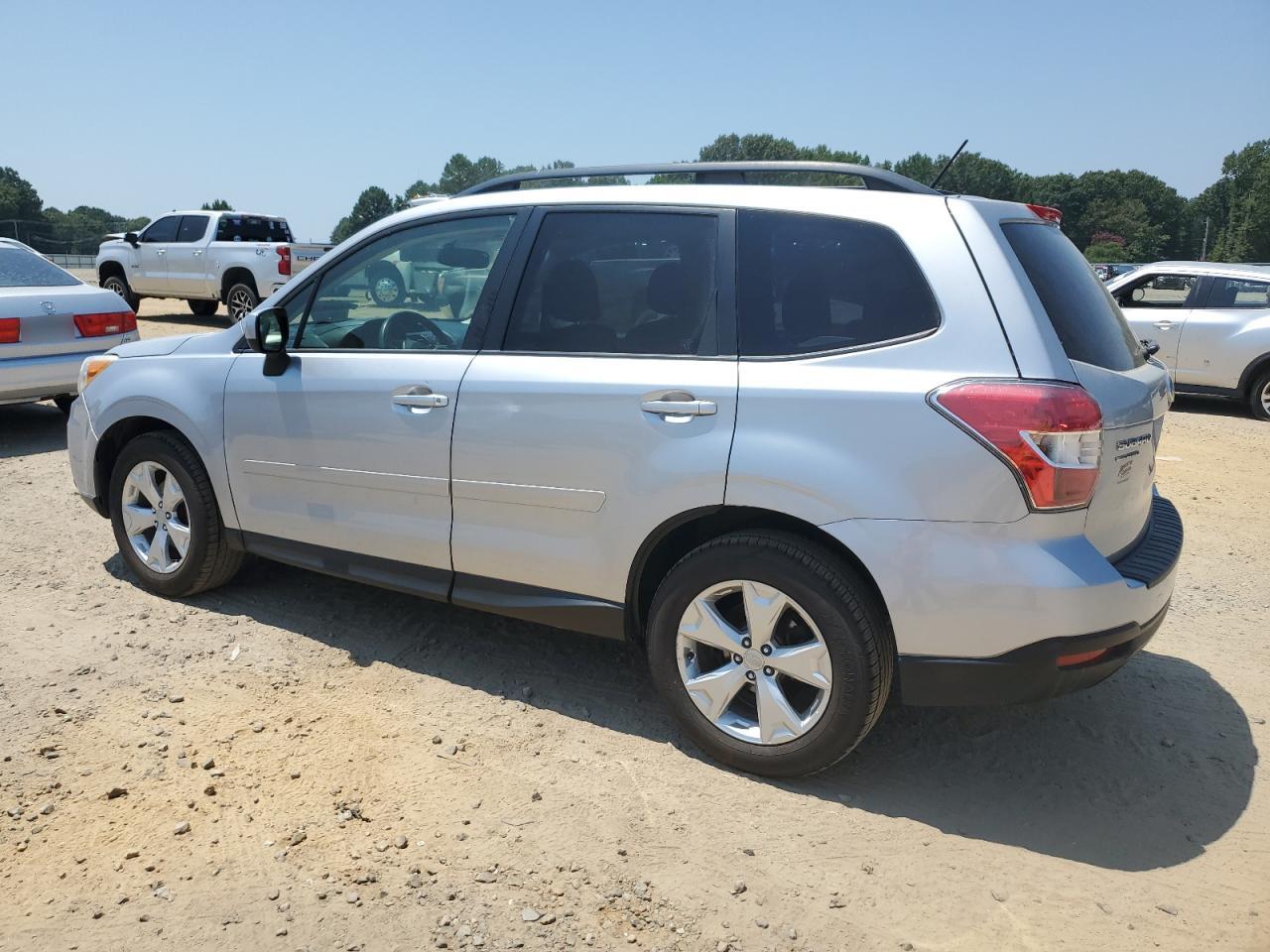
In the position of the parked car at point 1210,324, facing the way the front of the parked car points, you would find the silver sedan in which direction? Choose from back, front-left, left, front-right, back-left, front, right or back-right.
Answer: front-left

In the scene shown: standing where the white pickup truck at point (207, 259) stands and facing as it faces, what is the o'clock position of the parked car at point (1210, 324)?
The parked car is roughly at 6 o'clock from the white pickup truck.

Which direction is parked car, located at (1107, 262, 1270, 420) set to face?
to the viewer's left

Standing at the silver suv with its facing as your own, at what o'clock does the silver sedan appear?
The silver sedan is roughly at 12 o'clock from the silver suv.

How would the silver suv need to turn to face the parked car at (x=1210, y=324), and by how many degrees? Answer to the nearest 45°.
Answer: approximately 90° to its right

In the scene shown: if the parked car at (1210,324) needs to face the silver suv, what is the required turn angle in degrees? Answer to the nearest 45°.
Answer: approximately 90° to its left

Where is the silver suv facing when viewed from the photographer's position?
facing away from the viewer and to the left of the viewer

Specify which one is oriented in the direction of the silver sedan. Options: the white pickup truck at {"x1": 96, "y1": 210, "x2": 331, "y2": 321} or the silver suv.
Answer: the silver suv

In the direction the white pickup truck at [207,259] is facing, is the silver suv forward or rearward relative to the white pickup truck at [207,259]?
rearward
